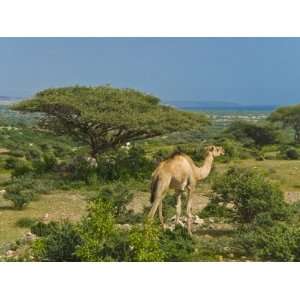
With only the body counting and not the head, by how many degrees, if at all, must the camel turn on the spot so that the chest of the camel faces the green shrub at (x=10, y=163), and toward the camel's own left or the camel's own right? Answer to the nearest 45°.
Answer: approximately 135° to the camel's own left

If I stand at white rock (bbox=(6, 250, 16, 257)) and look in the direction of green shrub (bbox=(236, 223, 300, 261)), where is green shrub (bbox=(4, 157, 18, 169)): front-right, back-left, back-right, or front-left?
back-left

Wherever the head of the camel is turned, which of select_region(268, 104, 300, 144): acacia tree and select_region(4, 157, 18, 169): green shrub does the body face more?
the acacia tree

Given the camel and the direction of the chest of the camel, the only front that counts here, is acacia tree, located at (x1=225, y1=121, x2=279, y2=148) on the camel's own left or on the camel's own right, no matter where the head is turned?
on the camel's own left

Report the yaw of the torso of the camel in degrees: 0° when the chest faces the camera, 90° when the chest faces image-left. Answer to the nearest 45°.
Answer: approximately 270°

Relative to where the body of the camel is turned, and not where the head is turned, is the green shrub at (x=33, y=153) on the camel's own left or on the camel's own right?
on the camel's own left

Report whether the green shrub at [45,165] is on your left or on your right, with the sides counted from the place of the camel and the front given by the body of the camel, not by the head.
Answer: on your left

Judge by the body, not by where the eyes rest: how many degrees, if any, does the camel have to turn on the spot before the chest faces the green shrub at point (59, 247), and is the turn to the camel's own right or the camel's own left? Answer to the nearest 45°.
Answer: approximately 135° to the camel's own right

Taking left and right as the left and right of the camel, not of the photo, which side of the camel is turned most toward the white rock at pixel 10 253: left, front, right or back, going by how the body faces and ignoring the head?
back

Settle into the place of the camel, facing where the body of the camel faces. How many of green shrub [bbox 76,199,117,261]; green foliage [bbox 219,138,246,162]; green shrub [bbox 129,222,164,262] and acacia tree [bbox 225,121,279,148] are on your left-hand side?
2
